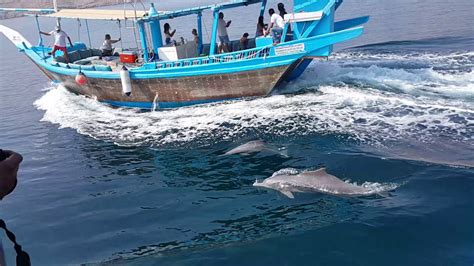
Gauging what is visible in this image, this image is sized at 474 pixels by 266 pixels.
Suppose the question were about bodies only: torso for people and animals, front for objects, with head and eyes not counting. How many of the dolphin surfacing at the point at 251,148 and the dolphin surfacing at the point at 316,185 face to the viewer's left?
2

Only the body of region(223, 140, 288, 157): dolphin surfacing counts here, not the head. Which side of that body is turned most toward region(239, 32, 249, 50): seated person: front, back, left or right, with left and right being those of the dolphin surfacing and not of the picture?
right

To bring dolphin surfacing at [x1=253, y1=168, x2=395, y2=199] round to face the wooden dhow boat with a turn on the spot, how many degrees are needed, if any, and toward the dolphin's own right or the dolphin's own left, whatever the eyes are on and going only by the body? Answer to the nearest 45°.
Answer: approximately 45° to the dolphin's own right

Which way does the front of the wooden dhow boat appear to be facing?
to the viewer's left

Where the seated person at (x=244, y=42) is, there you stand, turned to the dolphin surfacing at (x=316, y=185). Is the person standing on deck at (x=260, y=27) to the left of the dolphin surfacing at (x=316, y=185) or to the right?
left

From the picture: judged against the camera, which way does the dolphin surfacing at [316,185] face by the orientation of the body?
to the viewer's left

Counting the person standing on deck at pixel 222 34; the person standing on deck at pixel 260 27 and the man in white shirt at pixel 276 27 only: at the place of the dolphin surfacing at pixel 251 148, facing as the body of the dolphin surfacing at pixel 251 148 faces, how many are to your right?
3

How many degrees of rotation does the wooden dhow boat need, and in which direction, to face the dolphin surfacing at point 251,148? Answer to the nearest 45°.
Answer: approximately 90° to its left

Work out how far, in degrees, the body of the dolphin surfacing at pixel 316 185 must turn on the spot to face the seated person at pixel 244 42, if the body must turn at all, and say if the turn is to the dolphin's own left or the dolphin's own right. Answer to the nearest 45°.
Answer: approximately 90° to the dolphin's own right

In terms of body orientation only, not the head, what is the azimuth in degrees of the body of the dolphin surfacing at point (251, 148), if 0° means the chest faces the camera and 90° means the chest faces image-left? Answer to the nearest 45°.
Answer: approximately 90°

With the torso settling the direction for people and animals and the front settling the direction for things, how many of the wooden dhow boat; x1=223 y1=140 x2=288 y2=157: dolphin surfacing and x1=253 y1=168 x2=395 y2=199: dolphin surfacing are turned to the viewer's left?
3

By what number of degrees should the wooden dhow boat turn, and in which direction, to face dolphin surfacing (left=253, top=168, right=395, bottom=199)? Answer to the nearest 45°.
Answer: approximately 90° to its left
